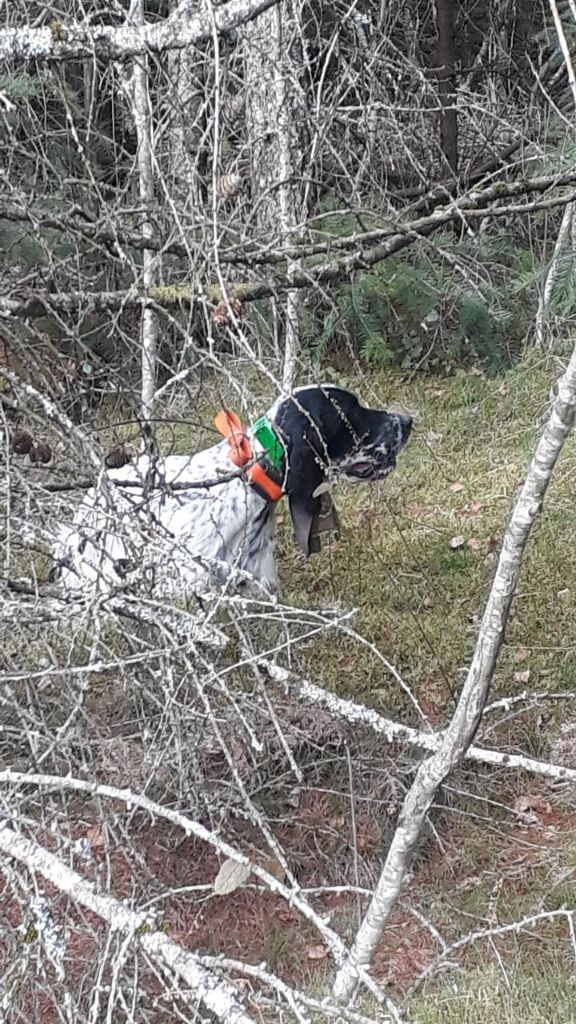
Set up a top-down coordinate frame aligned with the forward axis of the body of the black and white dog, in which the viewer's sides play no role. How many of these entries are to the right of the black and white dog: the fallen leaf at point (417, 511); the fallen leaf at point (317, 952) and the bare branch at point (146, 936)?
2

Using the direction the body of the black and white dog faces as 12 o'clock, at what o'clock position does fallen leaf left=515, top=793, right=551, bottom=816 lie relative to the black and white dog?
The fallen leaf is roughly at 2 o'clock from the black and white dog.

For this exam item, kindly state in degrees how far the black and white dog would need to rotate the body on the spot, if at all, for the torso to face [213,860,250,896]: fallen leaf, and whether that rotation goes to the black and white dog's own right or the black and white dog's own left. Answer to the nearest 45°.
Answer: approximately 90° to the black and white dog's own right

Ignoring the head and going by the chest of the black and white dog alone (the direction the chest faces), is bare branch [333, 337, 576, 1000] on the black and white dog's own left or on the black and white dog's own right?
on the black and white dog's own right

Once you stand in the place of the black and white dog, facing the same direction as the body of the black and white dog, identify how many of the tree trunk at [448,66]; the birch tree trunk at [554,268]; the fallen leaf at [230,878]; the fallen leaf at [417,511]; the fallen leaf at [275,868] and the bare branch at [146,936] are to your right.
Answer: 3

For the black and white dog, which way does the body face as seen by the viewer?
to the viewer's right

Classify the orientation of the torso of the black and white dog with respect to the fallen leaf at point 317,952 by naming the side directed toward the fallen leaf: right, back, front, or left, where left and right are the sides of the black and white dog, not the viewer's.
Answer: right

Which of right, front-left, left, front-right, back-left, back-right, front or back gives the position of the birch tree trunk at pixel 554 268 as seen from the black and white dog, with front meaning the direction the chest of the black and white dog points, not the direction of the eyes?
front-left

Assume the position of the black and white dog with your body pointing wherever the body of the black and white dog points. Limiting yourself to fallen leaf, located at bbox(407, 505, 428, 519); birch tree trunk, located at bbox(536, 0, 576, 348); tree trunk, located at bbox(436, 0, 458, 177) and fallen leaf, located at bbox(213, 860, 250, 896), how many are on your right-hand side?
1

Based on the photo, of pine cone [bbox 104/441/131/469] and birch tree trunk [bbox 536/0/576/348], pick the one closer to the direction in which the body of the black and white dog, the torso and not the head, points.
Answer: the birch tree trunk

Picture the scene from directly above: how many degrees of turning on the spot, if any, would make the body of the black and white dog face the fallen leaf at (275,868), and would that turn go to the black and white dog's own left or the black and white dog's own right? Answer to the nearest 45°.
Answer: approximately 90° to the black and white dog's own right

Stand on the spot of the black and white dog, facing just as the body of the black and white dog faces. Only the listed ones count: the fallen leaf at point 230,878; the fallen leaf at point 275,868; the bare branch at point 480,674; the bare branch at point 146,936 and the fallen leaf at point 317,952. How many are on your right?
5

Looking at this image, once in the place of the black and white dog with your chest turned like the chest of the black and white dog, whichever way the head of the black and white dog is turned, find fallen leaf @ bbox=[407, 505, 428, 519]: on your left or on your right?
on your left

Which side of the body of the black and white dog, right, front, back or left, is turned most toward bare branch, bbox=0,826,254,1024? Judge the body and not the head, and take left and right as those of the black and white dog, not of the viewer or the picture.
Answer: right

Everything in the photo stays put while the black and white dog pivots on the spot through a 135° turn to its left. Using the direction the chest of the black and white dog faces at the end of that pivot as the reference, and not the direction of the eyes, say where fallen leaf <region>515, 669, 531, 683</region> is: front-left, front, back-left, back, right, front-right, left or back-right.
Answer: back
